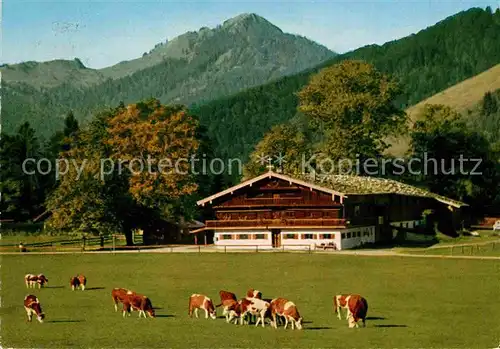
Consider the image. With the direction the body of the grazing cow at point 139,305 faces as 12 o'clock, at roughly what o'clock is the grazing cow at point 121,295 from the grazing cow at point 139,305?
the grazing cow at point 121,295 is roughly at 8 o'clock from the grazing cow at point 139,305.

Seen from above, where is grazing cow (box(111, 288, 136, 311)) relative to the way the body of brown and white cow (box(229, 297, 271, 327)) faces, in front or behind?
in front

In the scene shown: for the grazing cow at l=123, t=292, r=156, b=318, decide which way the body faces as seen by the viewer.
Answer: to the viewer's right

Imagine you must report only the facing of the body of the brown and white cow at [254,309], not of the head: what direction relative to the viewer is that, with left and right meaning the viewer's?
facing to the left of the viewer
